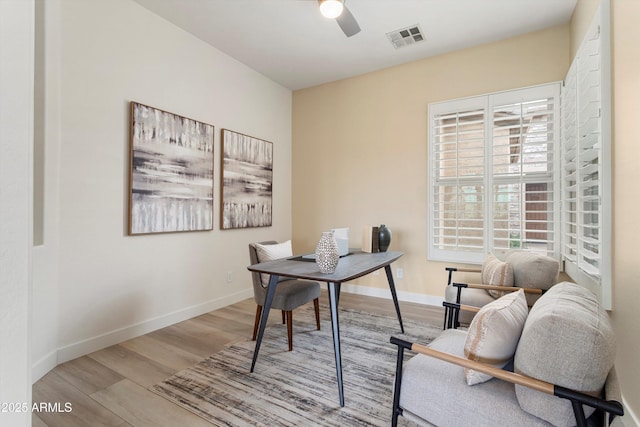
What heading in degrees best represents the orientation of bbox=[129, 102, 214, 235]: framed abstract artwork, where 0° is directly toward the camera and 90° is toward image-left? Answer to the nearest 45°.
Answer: approximately 315°

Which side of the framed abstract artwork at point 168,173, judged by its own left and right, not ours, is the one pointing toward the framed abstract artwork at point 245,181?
left

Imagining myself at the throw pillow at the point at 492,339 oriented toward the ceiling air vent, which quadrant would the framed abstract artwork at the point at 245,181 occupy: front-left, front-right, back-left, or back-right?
front-left

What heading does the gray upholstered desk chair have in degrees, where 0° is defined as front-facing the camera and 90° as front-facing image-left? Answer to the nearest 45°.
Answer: approximately 315°

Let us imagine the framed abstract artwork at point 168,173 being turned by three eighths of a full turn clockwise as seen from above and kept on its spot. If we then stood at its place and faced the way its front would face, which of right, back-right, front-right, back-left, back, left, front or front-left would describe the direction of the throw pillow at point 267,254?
back-left

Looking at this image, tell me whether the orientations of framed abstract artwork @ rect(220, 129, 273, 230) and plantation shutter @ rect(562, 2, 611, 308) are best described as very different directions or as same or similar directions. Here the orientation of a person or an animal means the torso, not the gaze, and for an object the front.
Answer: very different directions

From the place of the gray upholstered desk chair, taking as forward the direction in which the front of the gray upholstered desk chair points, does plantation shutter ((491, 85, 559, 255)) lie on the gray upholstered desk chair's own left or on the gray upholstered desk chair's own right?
on the gray upholstered desk chair's own left

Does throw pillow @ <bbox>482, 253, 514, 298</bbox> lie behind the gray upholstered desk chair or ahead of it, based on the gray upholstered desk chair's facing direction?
ahead

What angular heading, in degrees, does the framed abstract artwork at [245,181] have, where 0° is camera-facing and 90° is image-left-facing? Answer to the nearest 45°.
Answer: approximately 315°

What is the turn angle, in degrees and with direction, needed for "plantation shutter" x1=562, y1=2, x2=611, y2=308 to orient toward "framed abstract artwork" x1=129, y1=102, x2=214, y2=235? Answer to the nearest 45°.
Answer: approximately 45° to its left

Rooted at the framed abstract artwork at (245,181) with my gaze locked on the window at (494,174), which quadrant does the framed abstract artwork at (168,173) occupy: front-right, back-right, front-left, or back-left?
back-right

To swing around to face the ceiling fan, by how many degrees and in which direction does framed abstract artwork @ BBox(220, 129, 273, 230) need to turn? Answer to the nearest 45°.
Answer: approximately 45° to its right

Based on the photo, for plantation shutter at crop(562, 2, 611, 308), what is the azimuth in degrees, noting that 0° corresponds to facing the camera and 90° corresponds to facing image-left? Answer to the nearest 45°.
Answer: approximately 90°

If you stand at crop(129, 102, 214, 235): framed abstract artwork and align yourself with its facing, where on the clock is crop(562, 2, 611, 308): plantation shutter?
The plantation shutter is roughly at 12 o'clock from the framed abstract artwork.

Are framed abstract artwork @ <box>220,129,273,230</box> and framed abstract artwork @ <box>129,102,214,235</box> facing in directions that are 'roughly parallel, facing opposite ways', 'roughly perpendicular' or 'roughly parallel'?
roughly parallel
